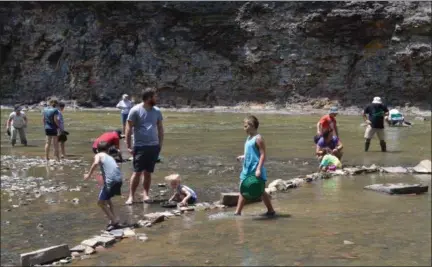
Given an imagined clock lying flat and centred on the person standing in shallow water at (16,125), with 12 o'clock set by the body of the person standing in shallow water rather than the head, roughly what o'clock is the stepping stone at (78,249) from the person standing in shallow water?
The stepping stone is roughly at 12 o'clock from the person standing in shallow water.

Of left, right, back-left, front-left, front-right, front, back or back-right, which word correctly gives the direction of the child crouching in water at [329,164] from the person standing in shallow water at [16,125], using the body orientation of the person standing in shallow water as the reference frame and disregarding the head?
front-left

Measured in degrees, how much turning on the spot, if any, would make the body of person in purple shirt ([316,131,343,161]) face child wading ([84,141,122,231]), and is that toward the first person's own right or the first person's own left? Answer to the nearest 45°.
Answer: approximately 45° to the first person's own right

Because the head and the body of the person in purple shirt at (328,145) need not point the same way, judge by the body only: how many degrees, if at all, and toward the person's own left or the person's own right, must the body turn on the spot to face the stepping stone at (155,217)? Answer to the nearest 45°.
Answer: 0° — they already face it

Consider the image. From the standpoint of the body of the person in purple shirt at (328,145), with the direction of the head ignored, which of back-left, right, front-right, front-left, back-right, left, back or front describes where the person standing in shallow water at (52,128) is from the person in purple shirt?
right

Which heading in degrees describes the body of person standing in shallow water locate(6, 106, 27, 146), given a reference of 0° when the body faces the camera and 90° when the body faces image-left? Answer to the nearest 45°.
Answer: approximately 0°

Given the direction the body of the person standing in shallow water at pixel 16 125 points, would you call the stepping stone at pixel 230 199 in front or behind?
in front

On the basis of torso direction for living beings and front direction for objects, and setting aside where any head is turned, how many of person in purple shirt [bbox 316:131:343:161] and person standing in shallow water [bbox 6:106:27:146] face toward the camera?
2

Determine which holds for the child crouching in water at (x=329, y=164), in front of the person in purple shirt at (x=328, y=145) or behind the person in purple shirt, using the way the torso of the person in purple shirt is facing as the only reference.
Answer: in front

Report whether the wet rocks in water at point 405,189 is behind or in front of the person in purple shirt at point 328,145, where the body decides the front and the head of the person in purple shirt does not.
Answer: in front
